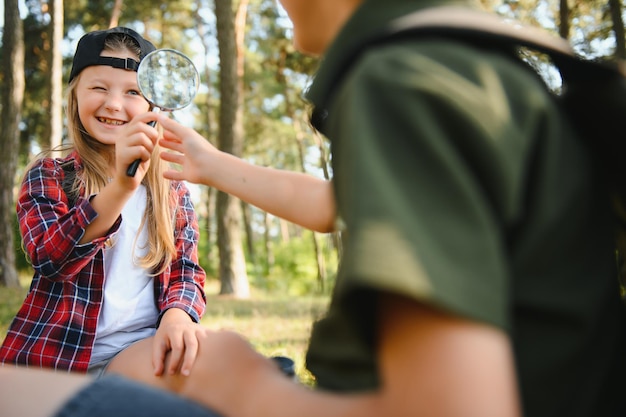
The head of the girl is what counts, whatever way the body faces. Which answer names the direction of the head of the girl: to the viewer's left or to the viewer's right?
to the viewer's right

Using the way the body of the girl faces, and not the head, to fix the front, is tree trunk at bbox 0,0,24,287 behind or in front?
behind

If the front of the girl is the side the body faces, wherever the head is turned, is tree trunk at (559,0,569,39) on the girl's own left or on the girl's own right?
on the girl's own left

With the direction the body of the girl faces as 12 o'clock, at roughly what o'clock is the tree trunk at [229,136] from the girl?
The tree trunk is roughly at 8 o'clock from the girl.

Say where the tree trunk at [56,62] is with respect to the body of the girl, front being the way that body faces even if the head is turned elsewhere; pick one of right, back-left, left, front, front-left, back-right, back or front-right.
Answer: back-left

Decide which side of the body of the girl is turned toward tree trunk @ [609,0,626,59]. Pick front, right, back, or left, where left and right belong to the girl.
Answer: left

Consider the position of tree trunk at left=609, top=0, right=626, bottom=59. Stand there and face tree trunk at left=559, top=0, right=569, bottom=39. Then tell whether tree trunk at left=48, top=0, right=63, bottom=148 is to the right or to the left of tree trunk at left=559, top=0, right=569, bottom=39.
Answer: left

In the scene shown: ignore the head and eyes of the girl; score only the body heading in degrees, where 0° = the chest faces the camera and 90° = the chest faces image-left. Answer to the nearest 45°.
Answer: approximately 315°
